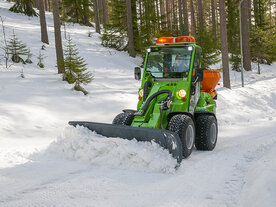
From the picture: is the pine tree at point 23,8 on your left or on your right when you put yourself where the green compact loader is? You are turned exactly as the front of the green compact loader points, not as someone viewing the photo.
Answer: on your right

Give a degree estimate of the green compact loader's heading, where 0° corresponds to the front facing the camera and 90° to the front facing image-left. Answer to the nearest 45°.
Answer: approximately 45°

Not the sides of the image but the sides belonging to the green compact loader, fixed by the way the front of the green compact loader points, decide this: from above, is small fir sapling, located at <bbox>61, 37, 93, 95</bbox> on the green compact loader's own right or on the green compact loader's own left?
on the green compact loader's own right

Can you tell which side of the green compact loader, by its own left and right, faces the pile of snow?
front

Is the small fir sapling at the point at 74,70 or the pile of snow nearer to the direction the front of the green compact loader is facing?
the pile of snow
